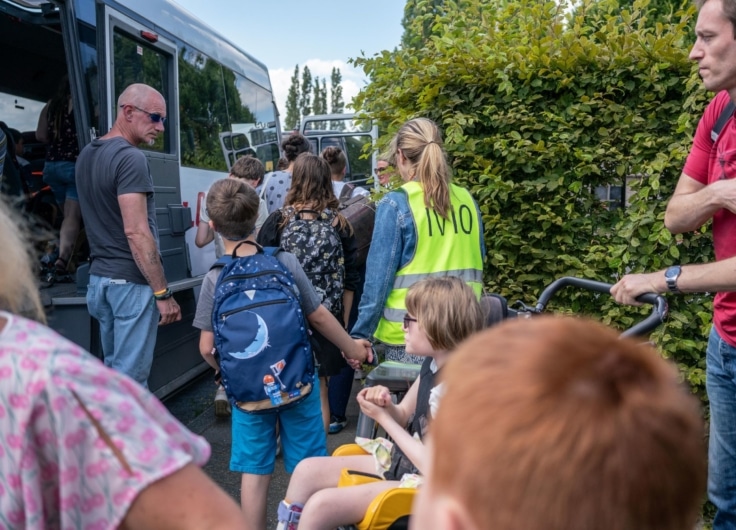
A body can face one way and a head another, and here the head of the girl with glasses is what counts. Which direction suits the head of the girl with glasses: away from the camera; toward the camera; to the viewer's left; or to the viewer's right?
to the viewer's left

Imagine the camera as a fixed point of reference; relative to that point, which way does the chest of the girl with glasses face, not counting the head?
to the viewer's left

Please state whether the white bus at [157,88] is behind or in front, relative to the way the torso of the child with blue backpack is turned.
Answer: in front

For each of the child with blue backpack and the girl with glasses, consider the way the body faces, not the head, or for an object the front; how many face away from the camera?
1

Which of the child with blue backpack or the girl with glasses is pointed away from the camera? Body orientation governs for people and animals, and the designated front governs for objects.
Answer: the child with blue backpack

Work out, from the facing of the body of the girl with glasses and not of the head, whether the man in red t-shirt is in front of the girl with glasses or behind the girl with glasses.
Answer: behind

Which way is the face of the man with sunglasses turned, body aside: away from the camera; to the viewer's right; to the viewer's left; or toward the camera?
to the viewer's right

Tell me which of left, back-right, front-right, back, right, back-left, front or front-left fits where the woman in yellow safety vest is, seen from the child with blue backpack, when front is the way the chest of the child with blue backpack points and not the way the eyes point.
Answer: right

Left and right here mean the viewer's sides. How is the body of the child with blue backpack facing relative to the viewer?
facing away from the viewer

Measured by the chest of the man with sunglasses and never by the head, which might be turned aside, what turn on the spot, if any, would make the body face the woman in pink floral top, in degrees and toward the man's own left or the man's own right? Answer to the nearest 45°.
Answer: approximately 135° to the man's own right

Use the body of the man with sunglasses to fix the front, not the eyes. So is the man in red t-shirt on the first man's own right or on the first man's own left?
on the first man's own right
